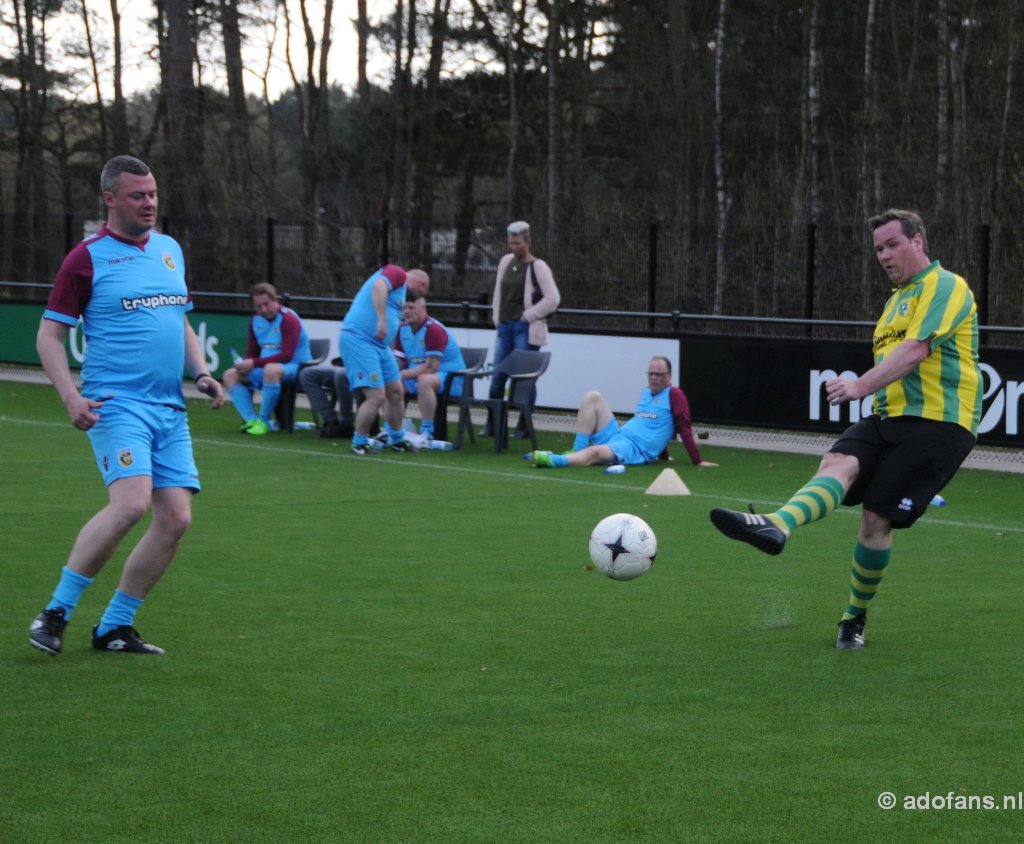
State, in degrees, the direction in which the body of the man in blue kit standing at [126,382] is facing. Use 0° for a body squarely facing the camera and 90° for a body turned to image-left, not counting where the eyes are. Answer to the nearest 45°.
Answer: approximately 315°

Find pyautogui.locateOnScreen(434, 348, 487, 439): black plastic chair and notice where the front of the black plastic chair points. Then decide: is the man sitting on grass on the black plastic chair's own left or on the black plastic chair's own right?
on the black plastic chair's own left

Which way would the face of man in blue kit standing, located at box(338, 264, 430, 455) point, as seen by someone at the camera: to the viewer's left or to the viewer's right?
to the viewer's right

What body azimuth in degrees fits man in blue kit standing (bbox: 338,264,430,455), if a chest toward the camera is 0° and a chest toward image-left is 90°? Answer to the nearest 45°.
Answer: approximately 315°

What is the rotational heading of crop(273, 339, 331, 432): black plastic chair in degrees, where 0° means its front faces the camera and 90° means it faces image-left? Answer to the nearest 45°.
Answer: approximately 45°

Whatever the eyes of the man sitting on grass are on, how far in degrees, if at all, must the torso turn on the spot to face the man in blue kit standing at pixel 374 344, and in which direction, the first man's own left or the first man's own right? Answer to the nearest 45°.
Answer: approximately 45° to the first man's own right

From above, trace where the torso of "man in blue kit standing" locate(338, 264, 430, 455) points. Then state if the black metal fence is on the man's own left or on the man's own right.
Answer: on the man's own left

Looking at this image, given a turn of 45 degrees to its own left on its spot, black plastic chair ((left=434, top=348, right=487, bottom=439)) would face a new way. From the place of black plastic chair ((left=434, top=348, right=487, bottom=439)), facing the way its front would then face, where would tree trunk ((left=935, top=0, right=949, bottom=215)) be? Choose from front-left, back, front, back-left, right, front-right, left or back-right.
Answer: back-left

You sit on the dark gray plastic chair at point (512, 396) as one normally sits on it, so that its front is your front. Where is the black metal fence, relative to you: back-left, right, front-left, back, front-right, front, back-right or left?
back

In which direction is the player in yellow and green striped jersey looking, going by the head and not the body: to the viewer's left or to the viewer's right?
to the viewer's left
